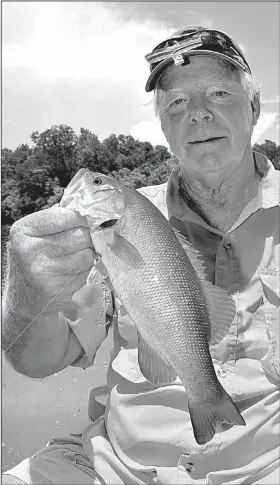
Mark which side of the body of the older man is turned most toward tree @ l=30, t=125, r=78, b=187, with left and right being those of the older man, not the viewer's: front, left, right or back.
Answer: back

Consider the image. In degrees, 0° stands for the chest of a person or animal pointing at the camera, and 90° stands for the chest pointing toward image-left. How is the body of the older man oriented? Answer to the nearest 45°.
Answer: approximately 0°
